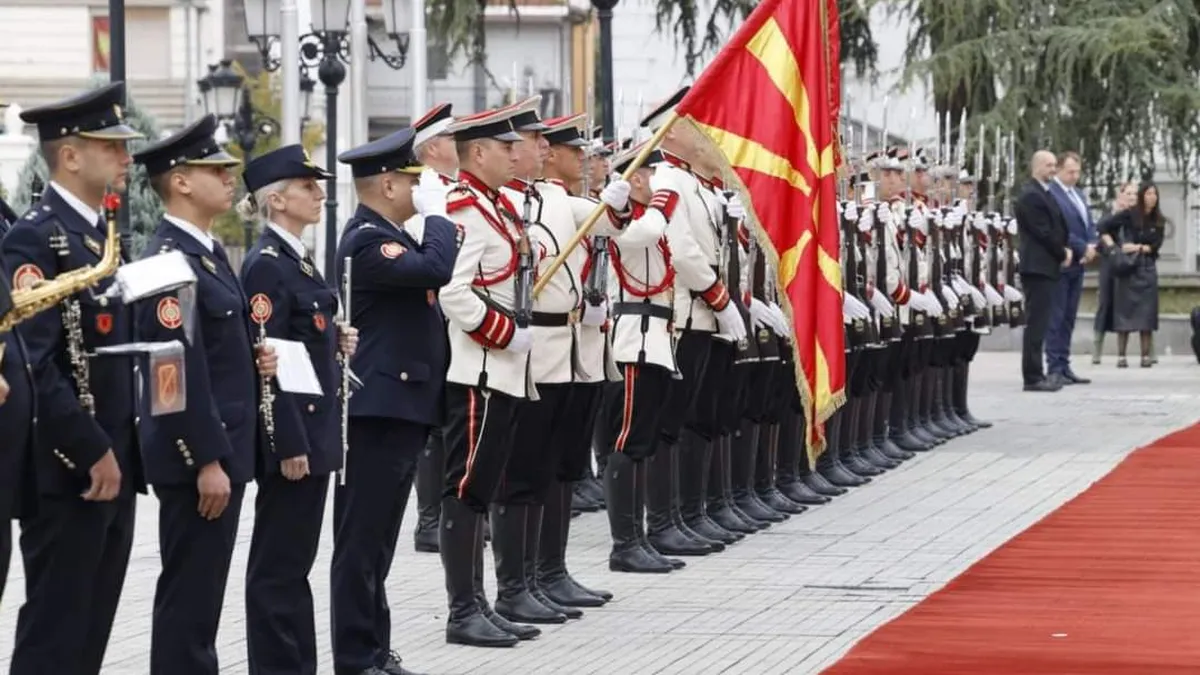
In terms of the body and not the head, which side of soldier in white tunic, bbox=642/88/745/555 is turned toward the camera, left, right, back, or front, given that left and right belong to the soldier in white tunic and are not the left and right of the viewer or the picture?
right

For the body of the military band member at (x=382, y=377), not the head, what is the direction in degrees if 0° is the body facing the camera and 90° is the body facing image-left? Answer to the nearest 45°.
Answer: approximately 270°

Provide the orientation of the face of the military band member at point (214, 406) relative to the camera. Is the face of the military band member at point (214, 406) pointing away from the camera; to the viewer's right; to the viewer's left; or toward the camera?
to the viewer's right

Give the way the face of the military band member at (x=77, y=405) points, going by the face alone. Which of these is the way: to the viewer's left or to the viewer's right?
to the viewer's right

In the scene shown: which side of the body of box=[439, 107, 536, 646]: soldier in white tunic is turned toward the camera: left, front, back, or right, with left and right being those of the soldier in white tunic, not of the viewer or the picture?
right
